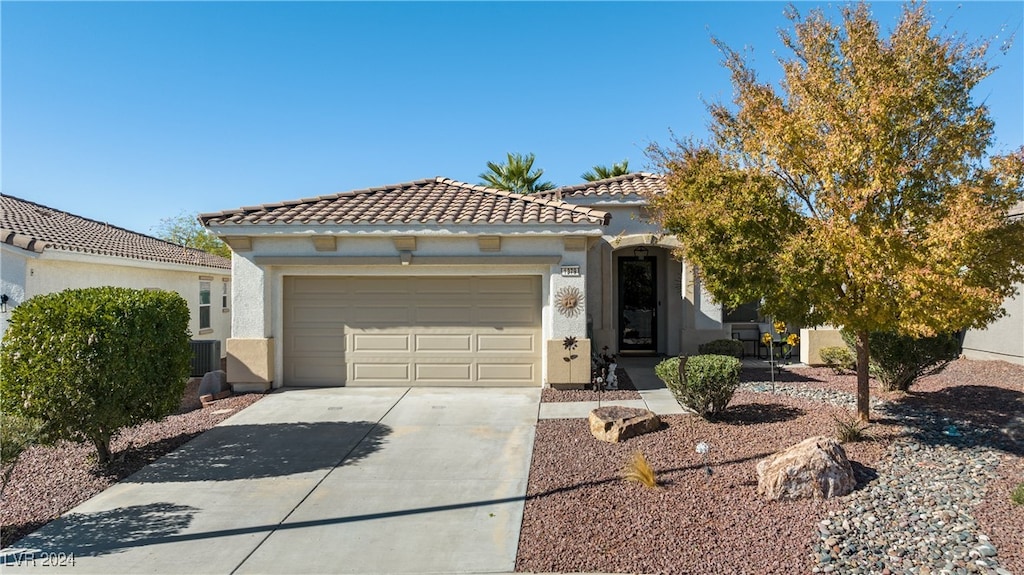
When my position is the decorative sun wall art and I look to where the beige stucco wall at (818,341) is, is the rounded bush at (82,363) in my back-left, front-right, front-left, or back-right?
back-right

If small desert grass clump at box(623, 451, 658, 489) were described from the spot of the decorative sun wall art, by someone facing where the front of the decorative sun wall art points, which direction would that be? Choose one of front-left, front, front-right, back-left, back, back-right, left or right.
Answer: front

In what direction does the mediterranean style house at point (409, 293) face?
toward the camera

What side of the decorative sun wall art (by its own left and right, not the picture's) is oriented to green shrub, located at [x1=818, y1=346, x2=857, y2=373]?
left

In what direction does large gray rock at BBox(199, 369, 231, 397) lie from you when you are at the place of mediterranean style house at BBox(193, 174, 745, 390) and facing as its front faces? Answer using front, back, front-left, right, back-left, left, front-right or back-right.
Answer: right

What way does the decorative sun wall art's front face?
toward the camera

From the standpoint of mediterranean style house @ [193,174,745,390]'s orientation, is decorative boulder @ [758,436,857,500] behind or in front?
in front

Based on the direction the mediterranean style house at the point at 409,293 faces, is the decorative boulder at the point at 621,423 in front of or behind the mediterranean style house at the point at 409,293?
in front

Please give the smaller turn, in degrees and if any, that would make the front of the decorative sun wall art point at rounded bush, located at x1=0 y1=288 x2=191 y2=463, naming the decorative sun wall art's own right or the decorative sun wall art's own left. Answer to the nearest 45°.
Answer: approximately 45° to the decorative sun wall art's own right

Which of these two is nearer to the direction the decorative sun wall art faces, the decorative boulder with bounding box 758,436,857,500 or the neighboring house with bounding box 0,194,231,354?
the decorative boulder

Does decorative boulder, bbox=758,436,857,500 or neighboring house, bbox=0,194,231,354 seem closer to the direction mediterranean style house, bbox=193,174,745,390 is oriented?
the decorative boulder
